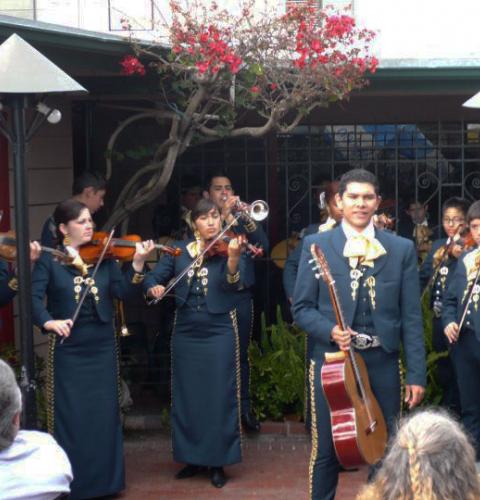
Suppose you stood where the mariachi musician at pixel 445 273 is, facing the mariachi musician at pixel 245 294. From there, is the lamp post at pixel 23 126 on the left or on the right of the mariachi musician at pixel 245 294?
left

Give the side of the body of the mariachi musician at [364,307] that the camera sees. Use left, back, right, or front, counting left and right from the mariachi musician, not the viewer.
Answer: front

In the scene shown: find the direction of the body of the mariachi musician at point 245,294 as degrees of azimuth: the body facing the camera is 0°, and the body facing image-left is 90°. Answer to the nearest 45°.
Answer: approximately 315°

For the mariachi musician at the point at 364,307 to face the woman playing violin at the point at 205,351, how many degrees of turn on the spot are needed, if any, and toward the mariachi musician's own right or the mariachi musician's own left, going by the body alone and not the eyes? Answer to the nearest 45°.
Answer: approximately 135° to the mariachi musician's own right

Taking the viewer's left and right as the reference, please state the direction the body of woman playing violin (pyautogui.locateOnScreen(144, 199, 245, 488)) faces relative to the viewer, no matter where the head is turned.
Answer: facing the viewer

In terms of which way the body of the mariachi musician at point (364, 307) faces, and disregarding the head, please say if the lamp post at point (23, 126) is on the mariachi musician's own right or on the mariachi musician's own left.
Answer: on the mariachi musician's own right

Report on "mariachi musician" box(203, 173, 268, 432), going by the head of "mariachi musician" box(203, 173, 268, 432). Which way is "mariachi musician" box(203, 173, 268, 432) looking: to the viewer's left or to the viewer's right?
to the viewer's right

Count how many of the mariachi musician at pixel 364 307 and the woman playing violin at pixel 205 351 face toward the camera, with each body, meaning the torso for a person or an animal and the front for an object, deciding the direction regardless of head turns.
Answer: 2

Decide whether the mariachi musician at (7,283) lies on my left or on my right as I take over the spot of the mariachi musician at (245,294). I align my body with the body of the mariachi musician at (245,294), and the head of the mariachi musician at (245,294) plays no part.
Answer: on my right
